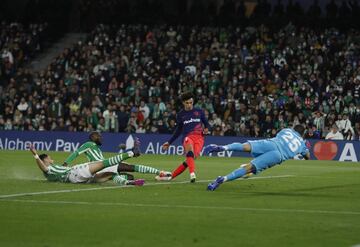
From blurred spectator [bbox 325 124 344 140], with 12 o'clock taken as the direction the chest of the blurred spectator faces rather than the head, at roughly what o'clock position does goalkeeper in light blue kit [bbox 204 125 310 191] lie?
The goalkeeper in light blue kit is roughly at 12 o'clock from the blurred spectator.

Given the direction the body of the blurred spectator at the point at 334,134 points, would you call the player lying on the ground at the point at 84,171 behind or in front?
in front

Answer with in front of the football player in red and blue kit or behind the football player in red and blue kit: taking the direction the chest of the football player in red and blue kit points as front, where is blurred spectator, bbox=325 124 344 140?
behind

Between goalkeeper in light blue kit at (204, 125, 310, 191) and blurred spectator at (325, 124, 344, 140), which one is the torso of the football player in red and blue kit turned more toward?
the goalkeeper in light blue kit

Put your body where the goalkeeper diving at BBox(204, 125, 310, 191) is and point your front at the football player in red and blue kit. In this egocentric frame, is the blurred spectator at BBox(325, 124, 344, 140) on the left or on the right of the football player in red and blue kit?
right

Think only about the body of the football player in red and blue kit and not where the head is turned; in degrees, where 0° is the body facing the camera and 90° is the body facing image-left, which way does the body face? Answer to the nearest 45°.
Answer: approximately 0°

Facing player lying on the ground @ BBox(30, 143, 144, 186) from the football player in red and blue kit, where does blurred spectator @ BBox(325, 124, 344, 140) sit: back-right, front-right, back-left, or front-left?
back-right

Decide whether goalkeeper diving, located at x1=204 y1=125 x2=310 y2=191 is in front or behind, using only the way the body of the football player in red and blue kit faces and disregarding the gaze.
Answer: in front

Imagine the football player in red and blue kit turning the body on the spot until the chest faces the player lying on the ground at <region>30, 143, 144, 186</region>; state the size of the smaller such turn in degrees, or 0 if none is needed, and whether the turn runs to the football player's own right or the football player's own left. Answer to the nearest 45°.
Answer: approximately 45° to the football player's own right

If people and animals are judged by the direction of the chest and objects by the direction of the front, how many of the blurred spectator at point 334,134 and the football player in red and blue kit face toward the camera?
2
